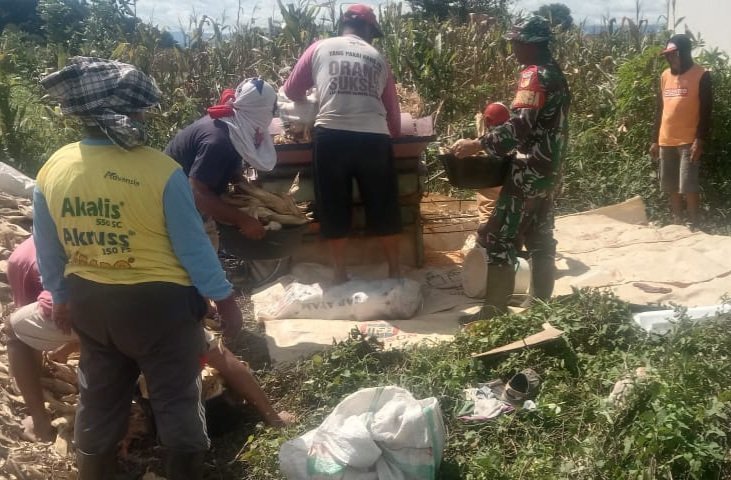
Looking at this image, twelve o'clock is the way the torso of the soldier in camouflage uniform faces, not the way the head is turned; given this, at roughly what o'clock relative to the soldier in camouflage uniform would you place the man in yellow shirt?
The man in yellow shirt is roughly at 10 o'clock from the soldier in camouflage uniform.

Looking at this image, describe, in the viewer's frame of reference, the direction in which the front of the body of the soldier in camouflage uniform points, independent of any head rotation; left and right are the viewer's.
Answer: facing to the left of the viewer

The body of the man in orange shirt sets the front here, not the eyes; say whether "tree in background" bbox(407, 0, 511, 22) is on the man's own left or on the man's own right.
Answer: on the man's own right

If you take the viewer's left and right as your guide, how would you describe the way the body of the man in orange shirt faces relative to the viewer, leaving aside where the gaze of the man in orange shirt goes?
facing the viewer and to the left of the viewer

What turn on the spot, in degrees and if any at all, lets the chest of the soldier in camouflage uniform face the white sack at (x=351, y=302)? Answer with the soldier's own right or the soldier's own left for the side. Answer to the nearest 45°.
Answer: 0° — they already face it

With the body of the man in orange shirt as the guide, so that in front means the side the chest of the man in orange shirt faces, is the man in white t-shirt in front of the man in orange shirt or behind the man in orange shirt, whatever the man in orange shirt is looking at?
in front

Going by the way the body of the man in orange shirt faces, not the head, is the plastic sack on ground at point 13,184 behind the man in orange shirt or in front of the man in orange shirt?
in front

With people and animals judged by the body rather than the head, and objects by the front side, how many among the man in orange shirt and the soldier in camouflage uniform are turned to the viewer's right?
0

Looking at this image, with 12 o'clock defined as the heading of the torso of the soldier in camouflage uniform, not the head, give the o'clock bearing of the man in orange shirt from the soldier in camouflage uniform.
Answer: The man in orange shirt is roughly at 4 o'clock from the soldier in camouflage uniform.

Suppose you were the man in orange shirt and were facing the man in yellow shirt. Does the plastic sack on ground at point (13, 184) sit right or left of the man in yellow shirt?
right
